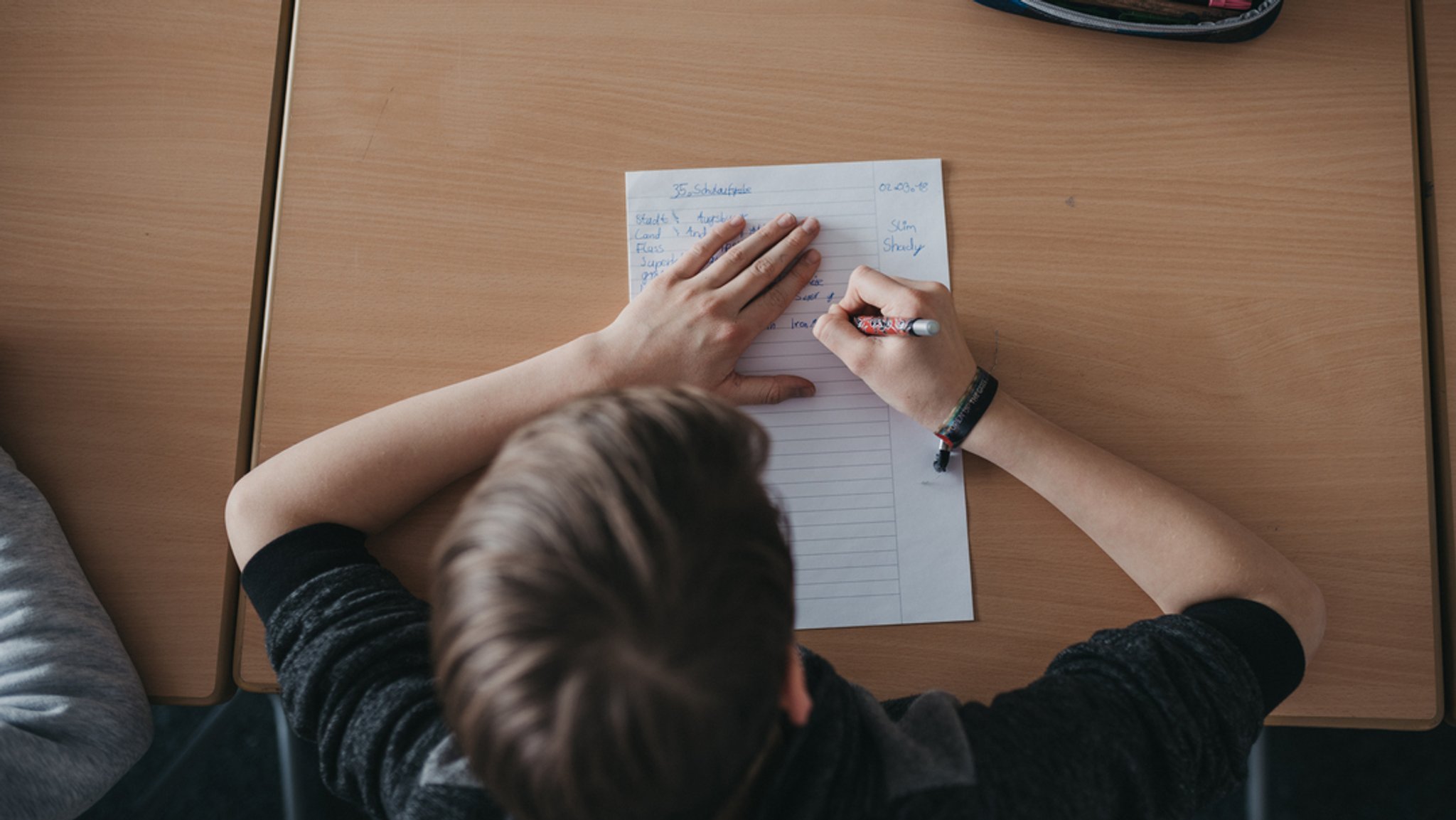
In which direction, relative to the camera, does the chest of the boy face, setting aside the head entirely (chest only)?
away from the camera

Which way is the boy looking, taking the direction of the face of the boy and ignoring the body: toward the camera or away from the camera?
away from the camera
